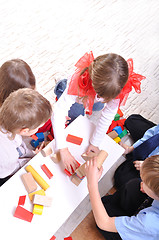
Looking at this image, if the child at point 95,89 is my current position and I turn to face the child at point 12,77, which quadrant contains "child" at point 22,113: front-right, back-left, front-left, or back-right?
front-left

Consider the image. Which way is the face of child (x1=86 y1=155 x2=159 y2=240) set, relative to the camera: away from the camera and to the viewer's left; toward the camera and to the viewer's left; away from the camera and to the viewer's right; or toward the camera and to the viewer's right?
away from the camera and to the viewer's left

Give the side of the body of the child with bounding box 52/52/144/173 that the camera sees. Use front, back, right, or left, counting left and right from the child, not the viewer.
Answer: front

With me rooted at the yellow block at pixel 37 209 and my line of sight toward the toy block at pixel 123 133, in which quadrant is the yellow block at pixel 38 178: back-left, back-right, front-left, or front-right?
front-left

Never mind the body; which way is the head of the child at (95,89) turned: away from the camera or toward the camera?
toward the camera
